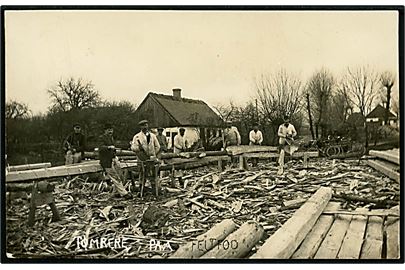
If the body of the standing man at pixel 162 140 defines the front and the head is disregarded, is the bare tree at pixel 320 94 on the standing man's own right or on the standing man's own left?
on the standing man's own left

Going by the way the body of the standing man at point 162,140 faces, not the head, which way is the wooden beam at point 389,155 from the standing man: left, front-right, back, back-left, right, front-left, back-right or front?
left

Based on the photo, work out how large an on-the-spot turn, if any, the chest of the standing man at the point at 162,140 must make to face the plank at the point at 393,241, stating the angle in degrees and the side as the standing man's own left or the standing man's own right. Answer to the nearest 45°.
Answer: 0° — they already face it

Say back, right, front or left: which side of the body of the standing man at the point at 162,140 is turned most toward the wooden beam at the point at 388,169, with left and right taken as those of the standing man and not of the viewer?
left

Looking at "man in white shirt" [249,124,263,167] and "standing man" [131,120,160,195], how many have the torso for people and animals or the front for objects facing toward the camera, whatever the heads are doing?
2

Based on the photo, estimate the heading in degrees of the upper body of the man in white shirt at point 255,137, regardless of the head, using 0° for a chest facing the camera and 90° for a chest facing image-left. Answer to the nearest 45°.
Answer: approximately 0°

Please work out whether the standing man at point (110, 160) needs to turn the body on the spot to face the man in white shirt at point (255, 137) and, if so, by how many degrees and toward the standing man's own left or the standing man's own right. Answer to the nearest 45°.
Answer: approximately 45° to the standing man's own left
